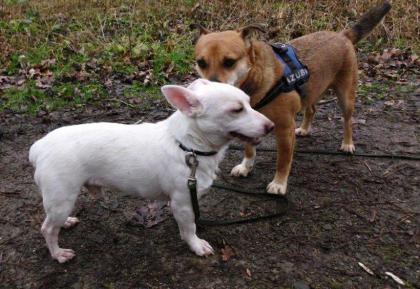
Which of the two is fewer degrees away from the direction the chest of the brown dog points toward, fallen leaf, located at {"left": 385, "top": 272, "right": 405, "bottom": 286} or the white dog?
the white dog

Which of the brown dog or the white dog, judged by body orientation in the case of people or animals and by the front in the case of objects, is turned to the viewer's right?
the white dog

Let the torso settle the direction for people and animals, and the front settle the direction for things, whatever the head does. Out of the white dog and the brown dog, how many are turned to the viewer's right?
1

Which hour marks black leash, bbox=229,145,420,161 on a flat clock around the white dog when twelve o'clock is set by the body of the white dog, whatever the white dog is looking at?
The black leash is roughly at 11 o'clock from the white dog.

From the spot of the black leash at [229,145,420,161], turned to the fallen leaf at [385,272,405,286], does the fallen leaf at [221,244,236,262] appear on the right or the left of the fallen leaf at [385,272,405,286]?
right

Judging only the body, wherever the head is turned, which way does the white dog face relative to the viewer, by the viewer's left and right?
facing to the right of the viewer

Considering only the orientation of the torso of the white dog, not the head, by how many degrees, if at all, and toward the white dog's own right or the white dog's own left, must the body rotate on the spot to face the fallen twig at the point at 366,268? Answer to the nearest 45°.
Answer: approximately 45° to the white dog's own right

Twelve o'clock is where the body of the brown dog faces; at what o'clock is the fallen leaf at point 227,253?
The fallen leaf is roughly at 11 o'clock from the brown dog.

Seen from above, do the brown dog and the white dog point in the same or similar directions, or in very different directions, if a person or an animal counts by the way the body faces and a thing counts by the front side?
very different directions

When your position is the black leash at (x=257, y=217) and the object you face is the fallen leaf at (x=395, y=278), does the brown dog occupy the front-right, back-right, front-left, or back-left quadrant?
back-left

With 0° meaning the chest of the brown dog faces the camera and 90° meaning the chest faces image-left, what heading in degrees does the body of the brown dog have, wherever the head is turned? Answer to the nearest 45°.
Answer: approximately 45°
